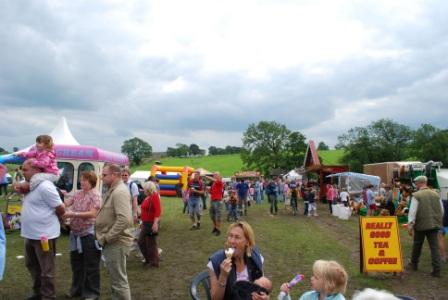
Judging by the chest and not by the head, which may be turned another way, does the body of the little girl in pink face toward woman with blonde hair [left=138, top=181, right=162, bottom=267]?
no

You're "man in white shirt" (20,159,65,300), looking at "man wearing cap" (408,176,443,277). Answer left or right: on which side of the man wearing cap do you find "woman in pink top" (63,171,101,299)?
left

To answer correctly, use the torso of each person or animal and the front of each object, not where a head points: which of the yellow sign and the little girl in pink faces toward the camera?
the yellow sign

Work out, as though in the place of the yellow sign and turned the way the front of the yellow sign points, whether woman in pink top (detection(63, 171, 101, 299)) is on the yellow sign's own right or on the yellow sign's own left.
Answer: on the yellow sign's own right

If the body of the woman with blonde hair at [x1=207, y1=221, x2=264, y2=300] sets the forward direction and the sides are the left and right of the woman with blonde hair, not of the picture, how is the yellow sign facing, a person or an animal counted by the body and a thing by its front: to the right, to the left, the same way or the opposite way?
the same way

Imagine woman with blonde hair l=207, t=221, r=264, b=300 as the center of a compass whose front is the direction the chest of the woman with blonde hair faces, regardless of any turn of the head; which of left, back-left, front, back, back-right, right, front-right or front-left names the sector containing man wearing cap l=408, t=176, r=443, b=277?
back-left

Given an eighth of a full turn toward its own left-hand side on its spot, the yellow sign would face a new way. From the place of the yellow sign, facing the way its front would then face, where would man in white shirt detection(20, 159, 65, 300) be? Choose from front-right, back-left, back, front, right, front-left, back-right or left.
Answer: right

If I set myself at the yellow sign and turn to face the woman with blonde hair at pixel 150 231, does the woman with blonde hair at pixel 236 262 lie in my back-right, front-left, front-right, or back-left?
front-left

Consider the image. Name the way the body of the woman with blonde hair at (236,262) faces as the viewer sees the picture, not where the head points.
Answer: toward the camera

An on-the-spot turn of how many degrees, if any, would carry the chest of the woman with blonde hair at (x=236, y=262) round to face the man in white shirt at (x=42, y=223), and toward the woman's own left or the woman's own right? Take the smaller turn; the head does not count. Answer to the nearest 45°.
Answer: approximately 135° to the woman's own right

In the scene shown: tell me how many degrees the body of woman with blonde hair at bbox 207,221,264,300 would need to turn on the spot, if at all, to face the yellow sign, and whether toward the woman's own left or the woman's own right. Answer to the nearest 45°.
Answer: approximately 135° to the woman's own left

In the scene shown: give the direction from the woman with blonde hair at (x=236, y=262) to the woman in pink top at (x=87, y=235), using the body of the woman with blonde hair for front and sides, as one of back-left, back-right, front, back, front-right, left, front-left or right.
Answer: back-right

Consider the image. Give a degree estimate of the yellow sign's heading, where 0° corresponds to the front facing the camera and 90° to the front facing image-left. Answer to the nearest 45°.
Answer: approximately 0°
